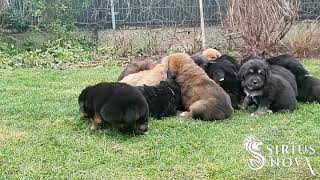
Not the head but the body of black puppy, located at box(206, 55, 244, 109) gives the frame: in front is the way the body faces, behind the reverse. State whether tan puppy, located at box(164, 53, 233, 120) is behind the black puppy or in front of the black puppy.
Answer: in front

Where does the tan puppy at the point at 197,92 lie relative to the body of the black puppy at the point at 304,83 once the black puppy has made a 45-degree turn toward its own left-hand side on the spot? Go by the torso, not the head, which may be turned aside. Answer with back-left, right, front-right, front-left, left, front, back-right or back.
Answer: front

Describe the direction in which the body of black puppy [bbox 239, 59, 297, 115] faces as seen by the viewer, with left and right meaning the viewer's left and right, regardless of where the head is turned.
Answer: facing the viewer and to the left of the viewer

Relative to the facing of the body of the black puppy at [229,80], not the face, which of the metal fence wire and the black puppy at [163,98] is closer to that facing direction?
the black puppy

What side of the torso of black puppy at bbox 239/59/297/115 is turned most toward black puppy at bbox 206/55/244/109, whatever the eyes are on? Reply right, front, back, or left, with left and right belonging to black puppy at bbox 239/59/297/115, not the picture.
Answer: right

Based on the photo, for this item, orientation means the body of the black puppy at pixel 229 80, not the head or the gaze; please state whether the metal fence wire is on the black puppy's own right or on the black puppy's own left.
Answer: on the black puppy's own right

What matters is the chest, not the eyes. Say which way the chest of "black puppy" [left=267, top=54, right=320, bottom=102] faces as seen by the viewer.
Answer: to the viewer's left

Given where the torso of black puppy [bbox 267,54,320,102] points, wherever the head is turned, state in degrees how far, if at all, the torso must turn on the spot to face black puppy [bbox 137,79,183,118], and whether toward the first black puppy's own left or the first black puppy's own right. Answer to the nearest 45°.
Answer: approximately 45° to the first black puppy's own left
